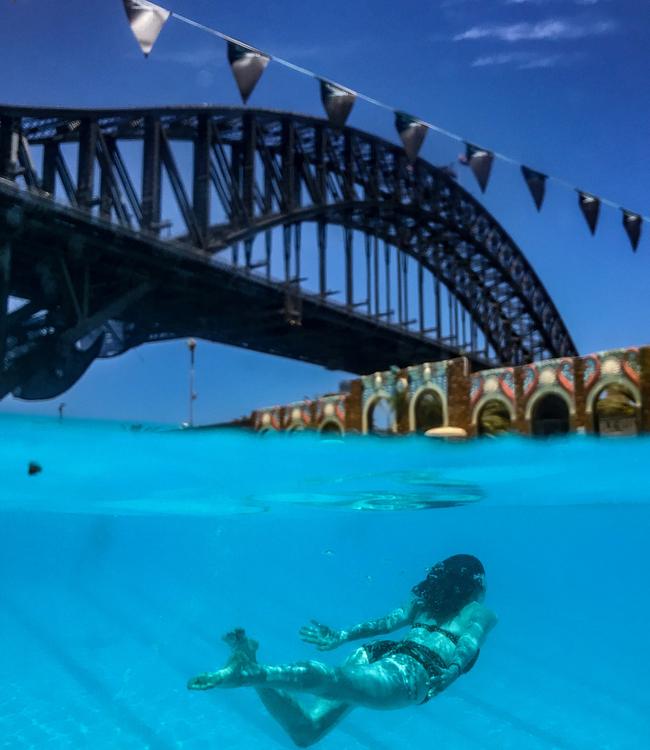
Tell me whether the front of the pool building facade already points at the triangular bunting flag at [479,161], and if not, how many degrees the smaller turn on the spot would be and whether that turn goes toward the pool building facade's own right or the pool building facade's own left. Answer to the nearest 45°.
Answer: approximately 45° to the pool building facade's own left

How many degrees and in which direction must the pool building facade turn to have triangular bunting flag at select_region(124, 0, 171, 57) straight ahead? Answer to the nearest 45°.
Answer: approximately 45° to its left

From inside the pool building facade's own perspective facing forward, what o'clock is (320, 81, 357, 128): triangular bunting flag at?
The triangular bunting flag is roughly at 11 o'clock from the pool building facade.

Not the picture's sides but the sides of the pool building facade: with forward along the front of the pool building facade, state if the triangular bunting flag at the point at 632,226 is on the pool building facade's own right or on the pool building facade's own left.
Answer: on the pool building facade's own left

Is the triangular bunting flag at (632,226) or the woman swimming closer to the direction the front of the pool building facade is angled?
the woman swimming

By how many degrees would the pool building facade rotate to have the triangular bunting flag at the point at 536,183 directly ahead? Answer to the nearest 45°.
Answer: approximately 45° to its left

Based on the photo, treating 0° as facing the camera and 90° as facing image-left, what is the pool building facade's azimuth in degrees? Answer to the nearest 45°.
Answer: approximately 45°

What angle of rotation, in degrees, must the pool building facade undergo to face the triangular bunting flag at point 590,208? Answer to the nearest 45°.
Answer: approximately 45° to its left
